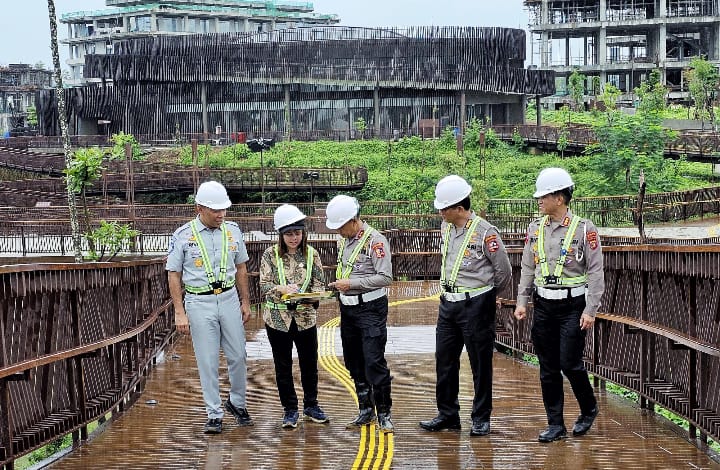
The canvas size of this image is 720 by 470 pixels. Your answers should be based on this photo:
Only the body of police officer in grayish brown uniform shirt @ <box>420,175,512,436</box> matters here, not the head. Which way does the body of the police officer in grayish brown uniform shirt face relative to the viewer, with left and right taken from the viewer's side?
facing the viewer and to the left of the viewer

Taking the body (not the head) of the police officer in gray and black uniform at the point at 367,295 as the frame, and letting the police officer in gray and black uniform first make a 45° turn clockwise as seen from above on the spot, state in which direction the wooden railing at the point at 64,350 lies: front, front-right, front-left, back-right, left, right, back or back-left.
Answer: front

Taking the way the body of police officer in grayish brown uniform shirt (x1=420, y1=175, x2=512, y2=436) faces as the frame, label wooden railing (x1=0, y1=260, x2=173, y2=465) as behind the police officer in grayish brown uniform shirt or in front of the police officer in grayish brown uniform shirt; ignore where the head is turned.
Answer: in front

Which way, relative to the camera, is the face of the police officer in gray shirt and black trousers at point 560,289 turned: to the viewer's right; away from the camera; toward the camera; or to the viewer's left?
to the viewer's left

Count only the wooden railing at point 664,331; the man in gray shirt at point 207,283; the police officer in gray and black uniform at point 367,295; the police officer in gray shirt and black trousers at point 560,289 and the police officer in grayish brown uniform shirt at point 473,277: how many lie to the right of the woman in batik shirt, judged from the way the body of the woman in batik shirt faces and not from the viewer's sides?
1

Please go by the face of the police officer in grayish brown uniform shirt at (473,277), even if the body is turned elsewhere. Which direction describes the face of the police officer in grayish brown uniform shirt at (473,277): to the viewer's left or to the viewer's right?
to the viewer's left

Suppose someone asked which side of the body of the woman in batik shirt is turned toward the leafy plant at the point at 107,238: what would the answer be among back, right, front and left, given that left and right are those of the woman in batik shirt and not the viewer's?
back

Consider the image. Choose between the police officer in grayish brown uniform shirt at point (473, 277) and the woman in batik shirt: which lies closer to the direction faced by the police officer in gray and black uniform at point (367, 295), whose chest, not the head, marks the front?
the woman in batik shirt

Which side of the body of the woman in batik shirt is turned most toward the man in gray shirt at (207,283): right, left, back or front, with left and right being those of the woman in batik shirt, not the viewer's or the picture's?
right

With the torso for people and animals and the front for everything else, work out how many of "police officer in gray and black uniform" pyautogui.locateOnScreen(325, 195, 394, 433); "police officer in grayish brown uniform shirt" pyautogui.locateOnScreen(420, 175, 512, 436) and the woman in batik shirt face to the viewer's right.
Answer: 0

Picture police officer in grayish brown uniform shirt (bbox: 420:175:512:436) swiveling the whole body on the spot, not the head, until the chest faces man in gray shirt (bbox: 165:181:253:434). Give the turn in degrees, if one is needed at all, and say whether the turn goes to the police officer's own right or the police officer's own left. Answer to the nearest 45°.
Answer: approximately 45° to the police officer's own right

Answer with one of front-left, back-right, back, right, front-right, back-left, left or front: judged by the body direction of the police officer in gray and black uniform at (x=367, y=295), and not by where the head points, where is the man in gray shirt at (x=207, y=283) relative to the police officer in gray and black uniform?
front-right

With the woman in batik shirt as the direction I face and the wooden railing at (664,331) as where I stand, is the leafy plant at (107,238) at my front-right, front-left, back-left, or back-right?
front-right

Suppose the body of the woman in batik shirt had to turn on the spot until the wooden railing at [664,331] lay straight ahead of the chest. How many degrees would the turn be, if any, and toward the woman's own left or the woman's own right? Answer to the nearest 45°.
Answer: approximately 90° to the woman's own left

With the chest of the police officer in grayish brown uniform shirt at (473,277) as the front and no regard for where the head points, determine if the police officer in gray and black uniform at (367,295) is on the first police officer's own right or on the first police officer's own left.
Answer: on the first police officer's own right

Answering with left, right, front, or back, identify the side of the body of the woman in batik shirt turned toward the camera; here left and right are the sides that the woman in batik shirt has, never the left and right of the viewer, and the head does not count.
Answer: front
